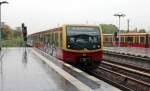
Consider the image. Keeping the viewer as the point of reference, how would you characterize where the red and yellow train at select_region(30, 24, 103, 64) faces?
facing the viewer and to the right of the viewer
